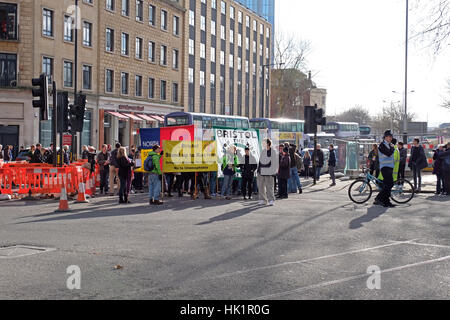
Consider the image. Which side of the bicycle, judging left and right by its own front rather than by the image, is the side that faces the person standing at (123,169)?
front

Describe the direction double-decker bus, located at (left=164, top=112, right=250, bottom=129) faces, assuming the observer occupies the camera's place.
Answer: facing the viewer and to the left of the viewer

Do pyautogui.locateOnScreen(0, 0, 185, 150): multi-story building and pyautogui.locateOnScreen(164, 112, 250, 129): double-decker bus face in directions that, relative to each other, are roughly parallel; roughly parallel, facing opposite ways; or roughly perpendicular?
roughly perpendicular

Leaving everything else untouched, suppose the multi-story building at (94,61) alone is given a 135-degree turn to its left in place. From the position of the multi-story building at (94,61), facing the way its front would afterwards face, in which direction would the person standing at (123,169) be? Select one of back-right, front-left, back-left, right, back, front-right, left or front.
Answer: back

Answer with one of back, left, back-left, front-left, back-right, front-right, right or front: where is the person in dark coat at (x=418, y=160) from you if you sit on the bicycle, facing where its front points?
right

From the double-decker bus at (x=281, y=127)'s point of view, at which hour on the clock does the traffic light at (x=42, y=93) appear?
The traffic light is roughly at 11 o'clock from the double-decker bus.

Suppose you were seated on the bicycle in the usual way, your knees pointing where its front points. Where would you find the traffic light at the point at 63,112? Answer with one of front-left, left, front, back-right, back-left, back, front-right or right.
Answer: front

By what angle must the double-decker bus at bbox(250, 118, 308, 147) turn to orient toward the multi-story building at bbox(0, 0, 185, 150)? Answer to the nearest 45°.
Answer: approximately 45° to its right
